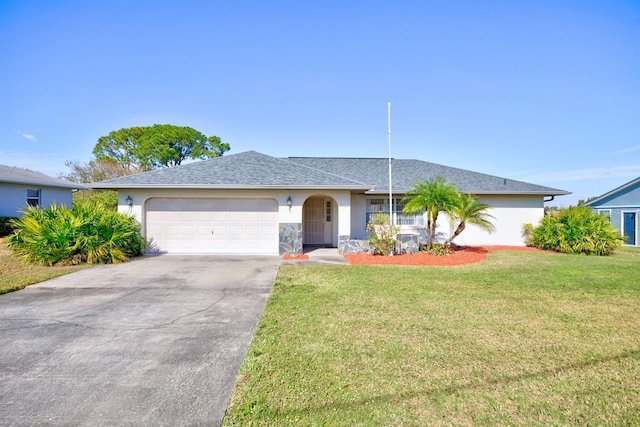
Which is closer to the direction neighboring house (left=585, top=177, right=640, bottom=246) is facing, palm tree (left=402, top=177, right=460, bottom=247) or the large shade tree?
the palm tree

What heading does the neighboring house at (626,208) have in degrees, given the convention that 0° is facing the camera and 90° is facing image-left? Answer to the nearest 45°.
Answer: approximately 0°

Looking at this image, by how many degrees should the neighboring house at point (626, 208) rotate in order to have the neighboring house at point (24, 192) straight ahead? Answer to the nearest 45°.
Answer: approximately 45° to its right
